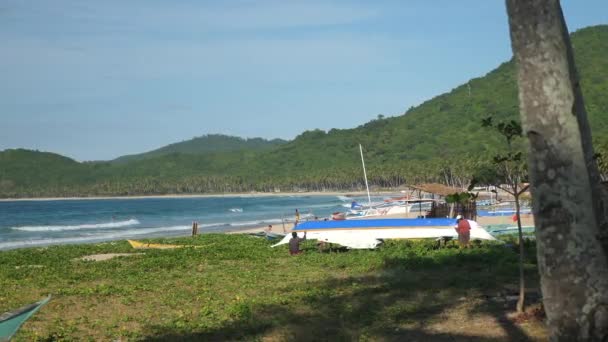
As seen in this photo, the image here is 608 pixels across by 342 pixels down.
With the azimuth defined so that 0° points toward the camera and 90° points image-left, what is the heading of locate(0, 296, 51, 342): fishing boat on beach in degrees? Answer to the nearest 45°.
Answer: approximately 270°

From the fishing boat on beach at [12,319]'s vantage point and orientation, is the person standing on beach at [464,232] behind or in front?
in front

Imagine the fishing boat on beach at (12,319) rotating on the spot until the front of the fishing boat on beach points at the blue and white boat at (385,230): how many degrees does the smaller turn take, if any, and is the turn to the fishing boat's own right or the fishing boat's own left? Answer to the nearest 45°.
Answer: approximately 45° to the fishing boat's own left

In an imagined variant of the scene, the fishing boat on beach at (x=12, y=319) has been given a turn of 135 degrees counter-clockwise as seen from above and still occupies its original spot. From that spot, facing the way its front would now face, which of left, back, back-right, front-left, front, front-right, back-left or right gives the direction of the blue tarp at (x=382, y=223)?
right

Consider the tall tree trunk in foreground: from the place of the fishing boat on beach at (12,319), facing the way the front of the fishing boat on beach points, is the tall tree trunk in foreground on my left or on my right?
on my right
